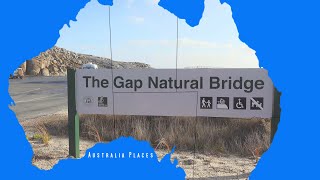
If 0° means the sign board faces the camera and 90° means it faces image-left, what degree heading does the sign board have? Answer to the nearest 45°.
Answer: approximately 0°
